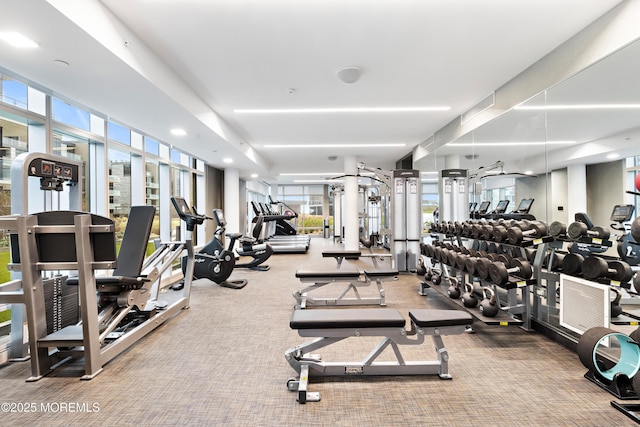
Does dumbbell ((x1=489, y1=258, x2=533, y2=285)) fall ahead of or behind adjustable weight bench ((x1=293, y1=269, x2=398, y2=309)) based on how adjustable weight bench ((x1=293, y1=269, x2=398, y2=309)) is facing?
ahead

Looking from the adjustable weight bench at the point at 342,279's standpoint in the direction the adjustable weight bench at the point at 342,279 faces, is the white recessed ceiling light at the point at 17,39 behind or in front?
behind

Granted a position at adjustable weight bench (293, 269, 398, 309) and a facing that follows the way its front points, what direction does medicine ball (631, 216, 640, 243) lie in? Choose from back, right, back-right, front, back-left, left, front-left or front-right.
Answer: front-right

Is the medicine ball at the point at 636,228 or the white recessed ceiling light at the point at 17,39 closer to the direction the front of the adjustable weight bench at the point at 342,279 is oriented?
the medicine ball

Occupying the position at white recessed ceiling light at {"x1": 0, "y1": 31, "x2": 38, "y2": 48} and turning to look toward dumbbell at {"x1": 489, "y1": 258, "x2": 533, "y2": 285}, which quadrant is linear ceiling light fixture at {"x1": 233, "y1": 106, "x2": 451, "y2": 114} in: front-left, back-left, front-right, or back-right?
front-left

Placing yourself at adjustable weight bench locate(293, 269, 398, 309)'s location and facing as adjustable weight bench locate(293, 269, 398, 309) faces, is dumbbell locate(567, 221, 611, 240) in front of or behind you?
in front

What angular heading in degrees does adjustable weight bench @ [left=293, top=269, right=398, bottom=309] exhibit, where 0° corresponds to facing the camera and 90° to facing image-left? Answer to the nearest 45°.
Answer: approximately 270°

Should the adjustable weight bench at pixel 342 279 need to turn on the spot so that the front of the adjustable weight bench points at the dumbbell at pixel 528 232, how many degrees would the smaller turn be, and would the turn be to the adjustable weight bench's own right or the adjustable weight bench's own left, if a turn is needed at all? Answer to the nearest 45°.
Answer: approximately 45° to the adjustable weight bench's own right

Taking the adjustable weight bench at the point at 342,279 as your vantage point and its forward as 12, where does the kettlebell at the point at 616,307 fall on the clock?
The kettlebell is roughly at 1 o'clock from the adjustable weight bench.
